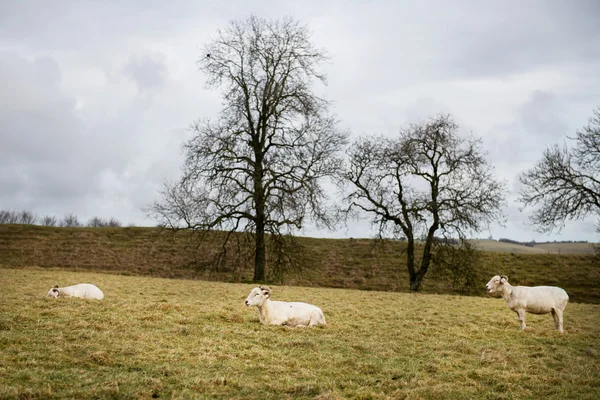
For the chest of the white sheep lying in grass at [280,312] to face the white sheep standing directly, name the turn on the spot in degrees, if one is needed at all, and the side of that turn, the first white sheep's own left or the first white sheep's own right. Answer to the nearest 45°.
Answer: approximately 180°

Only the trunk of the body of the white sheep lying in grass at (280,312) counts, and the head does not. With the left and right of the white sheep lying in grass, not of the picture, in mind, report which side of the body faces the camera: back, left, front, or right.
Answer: left

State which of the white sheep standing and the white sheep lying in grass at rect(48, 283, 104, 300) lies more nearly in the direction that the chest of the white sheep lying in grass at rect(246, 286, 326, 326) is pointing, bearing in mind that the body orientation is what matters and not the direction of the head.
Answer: the white sheep lying in grass

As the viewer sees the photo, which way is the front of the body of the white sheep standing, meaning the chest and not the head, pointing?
to the viewer's left

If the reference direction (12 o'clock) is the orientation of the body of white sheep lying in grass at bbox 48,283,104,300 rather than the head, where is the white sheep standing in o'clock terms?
The white sheep standing is roughly at 7 o'clock from the white sheep lying in grass.

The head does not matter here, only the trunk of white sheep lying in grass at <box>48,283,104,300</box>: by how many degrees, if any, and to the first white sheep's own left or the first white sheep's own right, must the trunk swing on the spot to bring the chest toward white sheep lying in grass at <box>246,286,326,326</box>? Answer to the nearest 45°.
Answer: approximately 135° to the first white sheep's own left

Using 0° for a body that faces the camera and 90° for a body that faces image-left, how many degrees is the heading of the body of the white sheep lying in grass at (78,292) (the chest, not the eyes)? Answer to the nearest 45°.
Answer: approximately 90°

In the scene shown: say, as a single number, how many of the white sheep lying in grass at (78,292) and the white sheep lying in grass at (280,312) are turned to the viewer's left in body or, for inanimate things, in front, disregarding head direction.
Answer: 2

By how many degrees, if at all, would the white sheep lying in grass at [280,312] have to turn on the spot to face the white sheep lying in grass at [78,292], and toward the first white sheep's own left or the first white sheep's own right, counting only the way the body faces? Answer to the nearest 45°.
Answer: approximately 45° to the first white sheep's own right

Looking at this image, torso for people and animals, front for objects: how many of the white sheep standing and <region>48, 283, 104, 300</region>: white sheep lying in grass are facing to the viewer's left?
2

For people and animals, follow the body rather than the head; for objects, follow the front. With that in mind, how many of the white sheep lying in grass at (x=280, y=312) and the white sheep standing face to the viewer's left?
2

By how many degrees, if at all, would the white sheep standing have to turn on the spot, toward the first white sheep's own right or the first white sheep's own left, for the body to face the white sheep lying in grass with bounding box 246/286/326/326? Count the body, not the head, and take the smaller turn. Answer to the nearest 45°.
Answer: approximately 45° to the first white sheep's own left
